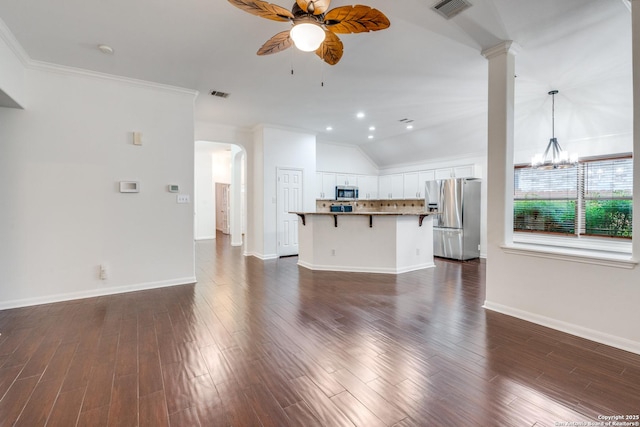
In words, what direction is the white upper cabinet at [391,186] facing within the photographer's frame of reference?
facing the viewer

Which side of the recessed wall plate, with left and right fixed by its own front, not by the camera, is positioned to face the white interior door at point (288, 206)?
left

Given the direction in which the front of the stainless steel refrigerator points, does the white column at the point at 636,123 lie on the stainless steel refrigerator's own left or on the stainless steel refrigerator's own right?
on the stainless steel refrigerator's own left

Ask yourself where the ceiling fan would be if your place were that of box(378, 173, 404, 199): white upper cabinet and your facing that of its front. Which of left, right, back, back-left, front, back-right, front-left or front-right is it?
front

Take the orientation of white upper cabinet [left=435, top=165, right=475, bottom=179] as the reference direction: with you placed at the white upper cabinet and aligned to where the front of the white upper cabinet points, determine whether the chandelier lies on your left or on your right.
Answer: on your left

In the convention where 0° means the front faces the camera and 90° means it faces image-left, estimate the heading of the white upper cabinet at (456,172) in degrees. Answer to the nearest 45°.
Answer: approximately 45°

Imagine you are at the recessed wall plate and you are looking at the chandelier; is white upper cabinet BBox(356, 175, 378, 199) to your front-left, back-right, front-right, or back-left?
front-left

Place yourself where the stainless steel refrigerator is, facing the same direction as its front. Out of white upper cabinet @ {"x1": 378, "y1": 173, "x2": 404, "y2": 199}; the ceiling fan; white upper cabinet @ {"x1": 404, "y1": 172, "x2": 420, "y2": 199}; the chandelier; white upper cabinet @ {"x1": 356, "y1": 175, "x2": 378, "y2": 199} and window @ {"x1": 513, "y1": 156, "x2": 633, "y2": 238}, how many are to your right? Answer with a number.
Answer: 3

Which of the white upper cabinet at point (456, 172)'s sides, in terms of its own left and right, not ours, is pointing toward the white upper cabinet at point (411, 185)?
right

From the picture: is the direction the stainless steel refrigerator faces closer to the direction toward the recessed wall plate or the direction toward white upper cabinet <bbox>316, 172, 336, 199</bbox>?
the recessed wall plate

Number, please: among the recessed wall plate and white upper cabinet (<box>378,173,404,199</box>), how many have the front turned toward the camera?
2

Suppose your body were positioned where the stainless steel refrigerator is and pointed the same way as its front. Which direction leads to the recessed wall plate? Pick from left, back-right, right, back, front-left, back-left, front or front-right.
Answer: front

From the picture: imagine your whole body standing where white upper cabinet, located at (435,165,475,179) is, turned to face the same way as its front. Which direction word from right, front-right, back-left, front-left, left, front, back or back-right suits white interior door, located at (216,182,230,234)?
front-right

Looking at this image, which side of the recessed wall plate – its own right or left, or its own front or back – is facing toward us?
front

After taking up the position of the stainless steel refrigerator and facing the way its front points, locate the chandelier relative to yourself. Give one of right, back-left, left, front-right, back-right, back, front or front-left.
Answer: left

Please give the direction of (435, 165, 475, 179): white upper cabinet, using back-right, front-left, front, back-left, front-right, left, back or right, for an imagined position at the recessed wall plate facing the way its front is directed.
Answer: left

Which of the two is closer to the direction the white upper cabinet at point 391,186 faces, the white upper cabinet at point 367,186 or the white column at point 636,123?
the white column

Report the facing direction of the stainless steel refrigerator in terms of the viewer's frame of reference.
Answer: facing the viewer and to the left of the viewer

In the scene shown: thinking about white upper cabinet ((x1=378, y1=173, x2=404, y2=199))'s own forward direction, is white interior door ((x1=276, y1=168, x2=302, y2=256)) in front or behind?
in front

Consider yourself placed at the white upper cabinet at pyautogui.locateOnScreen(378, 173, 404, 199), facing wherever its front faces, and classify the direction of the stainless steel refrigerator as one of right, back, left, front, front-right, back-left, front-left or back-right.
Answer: front-left
